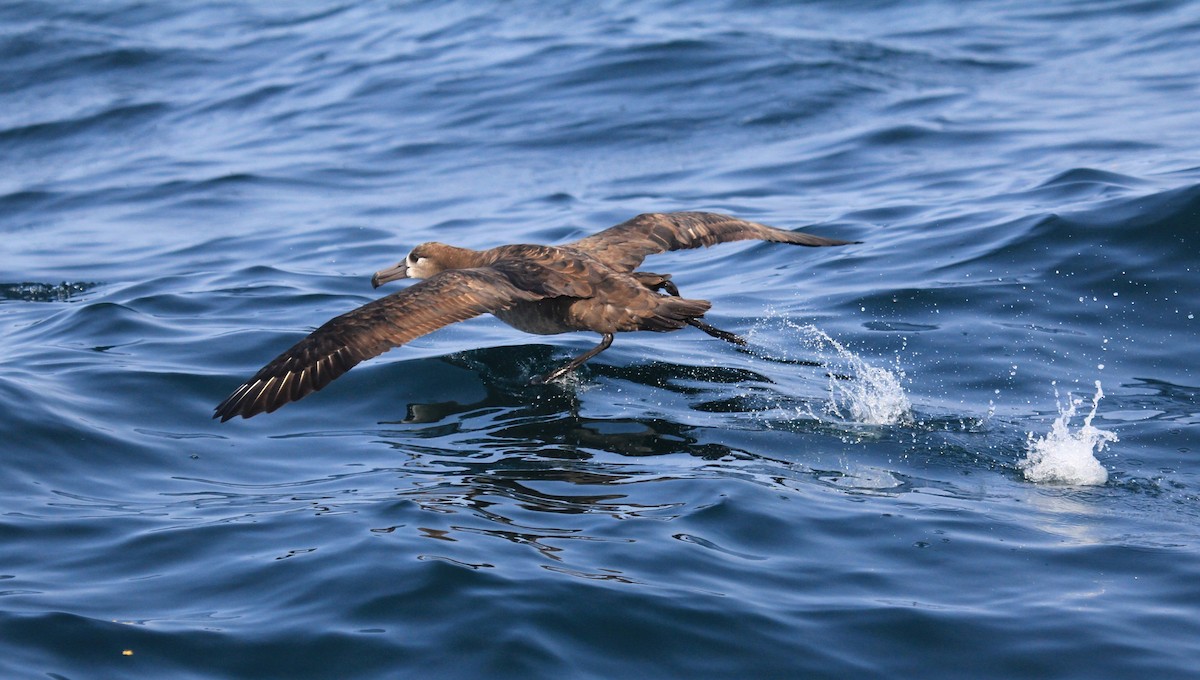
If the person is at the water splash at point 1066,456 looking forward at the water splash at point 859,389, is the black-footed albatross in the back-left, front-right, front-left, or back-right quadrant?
front-left

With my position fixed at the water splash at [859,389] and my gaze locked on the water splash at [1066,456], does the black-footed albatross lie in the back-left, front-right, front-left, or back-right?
back-right

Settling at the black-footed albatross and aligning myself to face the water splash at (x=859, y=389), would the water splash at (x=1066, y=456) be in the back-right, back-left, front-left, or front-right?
front-right

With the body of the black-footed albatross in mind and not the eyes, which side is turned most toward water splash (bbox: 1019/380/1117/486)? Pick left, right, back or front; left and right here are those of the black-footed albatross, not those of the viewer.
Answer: back

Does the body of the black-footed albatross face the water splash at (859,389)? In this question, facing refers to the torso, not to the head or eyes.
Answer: no

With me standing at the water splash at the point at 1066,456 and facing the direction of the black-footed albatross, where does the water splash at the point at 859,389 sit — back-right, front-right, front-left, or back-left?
front-right

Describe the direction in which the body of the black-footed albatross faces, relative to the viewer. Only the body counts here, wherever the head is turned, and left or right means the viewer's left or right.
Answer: facing away from the viewer and to the left of the viewer
